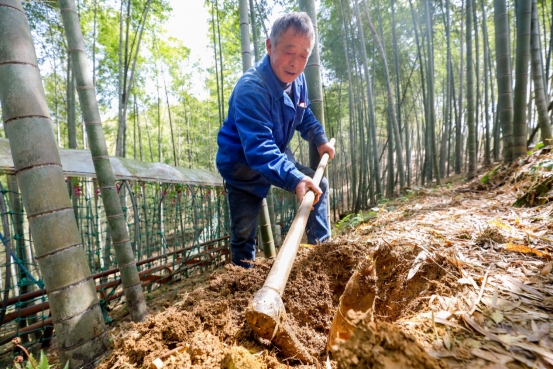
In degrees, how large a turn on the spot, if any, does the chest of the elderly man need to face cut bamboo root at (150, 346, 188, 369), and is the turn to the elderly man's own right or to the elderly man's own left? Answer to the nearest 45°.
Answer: approximately 45° to the elderly man's own right

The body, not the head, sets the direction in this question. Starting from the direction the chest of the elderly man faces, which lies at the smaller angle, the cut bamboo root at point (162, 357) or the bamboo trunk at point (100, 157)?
the cut bamboo root

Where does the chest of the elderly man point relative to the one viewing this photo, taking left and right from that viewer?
facing the viewer and to the right of the viewer

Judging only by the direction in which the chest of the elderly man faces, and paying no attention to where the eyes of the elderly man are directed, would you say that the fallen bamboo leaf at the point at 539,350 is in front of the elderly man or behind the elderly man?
in front

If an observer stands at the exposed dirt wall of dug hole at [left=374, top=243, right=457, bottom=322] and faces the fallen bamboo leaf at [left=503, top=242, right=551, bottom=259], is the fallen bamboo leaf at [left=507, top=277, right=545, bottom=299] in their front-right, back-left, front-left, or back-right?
front-right

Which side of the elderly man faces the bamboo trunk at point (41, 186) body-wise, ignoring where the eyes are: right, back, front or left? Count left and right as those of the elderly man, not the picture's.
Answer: right

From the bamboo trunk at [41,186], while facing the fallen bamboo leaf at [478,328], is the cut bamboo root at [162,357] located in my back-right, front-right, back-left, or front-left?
front-right

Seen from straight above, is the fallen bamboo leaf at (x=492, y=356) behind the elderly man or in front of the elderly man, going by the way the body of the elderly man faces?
in front

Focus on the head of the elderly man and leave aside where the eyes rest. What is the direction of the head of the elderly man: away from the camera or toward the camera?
toward the camera

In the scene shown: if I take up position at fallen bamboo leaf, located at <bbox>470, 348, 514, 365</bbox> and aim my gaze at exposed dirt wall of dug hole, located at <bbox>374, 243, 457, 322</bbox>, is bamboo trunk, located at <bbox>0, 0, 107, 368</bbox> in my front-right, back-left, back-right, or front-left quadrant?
front-left
